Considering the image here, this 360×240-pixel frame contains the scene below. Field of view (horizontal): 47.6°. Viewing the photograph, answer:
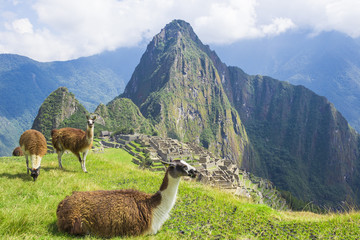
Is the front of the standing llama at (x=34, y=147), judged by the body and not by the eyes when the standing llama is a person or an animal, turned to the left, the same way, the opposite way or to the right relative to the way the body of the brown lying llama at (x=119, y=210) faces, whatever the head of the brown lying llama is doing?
to the right

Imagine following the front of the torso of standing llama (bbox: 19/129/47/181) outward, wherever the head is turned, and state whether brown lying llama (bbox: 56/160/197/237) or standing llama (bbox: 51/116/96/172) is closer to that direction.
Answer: the brown lying llama

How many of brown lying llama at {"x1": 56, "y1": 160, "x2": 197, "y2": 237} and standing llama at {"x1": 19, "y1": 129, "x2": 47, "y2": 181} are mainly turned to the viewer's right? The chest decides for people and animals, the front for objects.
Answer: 1

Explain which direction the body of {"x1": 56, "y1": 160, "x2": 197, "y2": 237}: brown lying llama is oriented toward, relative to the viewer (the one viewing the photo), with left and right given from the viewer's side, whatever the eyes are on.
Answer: facing to the right of the viewer

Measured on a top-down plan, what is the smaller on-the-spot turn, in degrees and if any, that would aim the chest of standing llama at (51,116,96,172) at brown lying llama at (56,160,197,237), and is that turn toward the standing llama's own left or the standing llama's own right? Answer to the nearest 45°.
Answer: approximately 45° to the standing llama's own right

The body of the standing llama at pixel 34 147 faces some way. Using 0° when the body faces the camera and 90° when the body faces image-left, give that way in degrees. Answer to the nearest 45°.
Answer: approximately 0°

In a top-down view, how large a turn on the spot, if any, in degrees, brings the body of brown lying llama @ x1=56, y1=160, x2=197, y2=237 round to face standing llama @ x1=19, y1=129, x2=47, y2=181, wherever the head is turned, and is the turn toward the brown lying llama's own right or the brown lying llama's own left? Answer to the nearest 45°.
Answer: approximately 135° to the brown lying llama's own left

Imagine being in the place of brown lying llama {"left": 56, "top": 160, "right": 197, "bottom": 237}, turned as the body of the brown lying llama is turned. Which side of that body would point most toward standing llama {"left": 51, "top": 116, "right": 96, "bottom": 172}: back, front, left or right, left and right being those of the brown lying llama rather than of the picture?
left

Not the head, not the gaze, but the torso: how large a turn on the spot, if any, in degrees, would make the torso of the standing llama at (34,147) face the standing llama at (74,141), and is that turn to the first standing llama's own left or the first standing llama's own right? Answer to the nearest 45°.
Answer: approximately 135° to the first standing llama's own left
